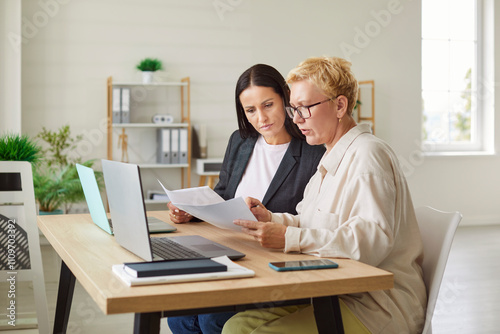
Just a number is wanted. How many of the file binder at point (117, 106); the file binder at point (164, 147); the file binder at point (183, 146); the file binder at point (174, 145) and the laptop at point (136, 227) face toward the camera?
4

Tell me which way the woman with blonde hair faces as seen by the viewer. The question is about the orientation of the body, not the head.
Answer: to the viewer's left

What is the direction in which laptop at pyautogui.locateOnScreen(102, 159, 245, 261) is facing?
to the viewer's right

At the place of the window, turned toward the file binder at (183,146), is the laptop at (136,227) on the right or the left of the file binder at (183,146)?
left

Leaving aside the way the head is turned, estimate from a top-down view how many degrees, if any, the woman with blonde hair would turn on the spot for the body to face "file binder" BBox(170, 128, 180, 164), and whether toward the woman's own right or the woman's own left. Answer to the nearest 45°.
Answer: approximately 90° to the woman's own right

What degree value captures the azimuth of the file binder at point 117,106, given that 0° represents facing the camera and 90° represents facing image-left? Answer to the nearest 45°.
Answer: approximately 0°

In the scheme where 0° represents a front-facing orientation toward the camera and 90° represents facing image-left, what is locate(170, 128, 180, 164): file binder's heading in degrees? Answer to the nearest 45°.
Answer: approximately 0°

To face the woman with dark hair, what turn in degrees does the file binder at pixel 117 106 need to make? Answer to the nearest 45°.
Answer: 0° — it already faces them
